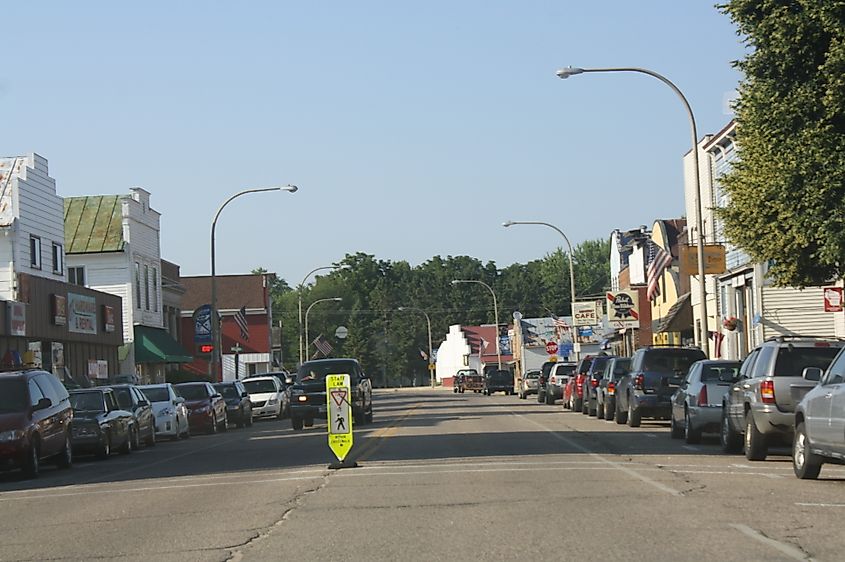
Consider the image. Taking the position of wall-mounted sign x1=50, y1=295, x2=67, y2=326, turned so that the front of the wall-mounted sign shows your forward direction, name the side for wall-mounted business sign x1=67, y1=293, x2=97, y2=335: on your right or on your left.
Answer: on your left

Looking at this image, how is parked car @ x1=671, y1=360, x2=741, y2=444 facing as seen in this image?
away from the camera

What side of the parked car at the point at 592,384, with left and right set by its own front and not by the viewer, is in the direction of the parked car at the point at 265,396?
left

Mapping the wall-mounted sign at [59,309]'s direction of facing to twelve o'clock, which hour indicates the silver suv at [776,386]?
The silver suv is roughly at 1 o'clock from the wall-mounted sign.

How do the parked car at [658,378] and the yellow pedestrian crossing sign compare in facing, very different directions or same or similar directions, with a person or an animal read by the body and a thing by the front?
very different directions

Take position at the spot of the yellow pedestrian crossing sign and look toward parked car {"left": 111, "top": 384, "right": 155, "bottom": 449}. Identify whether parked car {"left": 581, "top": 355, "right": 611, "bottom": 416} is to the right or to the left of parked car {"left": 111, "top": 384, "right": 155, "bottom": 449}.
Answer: right

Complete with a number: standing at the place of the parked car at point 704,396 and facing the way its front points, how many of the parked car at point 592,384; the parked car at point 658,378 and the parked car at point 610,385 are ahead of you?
3

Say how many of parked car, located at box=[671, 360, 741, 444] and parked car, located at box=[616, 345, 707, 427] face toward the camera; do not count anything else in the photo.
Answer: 0

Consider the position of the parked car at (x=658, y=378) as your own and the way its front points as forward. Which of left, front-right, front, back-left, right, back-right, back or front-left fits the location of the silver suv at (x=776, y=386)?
back

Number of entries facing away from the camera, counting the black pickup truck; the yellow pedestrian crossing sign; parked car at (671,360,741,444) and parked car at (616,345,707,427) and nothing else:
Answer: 2

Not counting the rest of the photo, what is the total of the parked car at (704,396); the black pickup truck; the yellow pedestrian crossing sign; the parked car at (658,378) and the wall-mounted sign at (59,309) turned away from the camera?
2

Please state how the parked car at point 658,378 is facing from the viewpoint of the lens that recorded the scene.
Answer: facing away from the viewer

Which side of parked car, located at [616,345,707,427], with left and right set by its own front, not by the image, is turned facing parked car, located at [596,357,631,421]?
front
